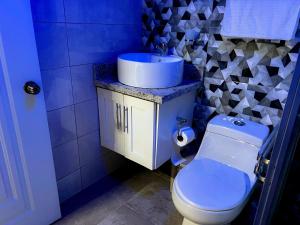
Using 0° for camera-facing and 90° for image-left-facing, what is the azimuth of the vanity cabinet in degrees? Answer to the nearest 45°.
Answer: approximately 45°

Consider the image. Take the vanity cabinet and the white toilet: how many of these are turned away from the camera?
0

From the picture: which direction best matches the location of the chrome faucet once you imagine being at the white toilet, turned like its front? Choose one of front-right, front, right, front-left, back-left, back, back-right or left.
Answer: right
